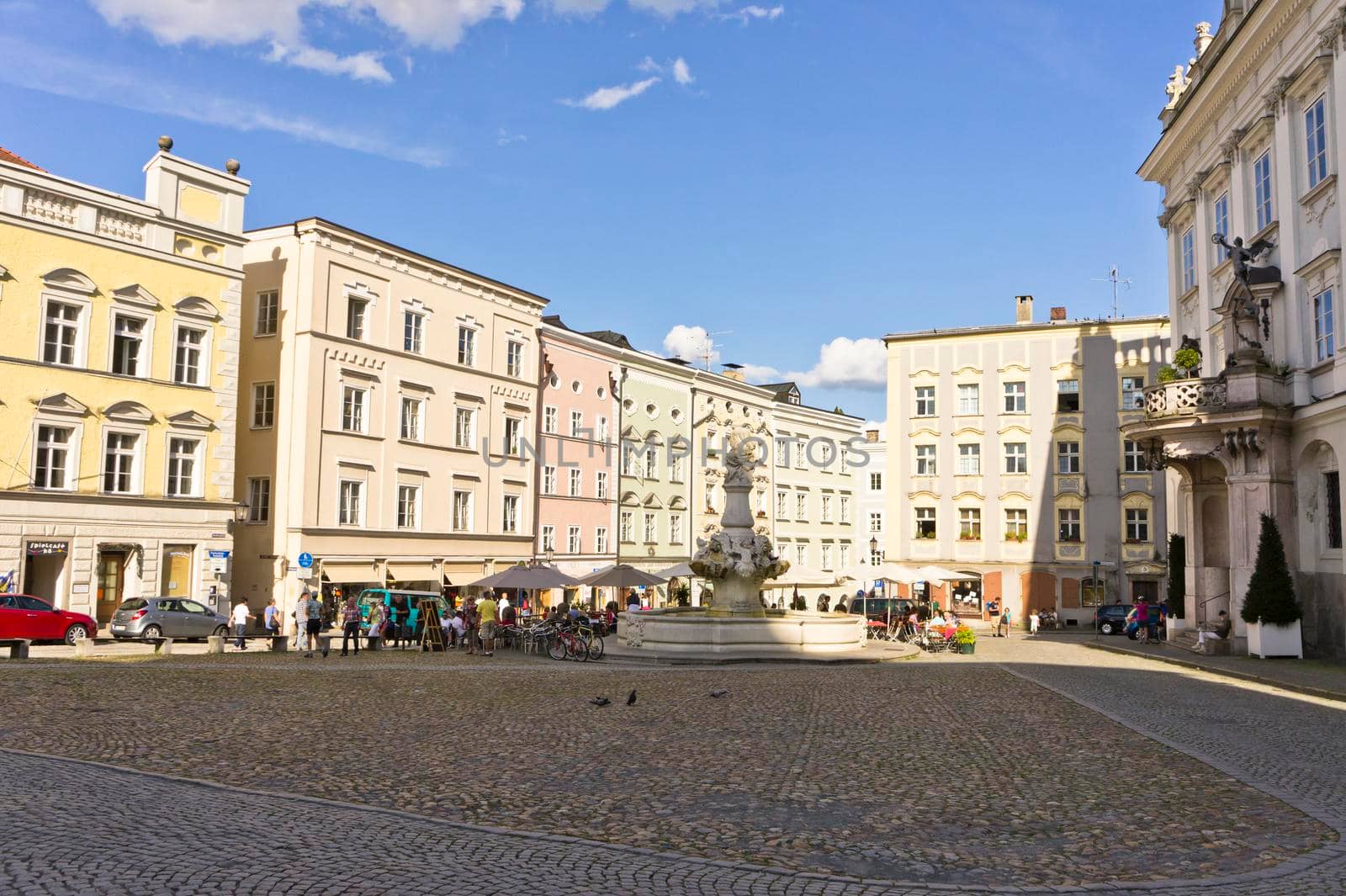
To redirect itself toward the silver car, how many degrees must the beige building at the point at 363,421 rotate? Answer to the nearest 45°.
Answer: approximately 90° to its right

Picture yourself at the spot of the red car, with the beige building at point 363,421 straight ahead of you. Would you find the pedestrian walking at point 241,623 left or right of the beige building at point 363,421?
right

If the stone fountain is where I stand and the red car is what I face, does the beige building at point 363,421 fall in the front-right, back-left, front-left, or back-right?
front-right

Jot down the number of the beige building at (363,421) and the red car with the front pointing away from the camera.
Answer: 0

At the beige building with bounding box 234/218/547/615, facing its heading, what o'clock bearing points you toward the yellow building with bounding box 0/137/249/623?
The yellow building is roughly at 3 o'clock from the beige building.

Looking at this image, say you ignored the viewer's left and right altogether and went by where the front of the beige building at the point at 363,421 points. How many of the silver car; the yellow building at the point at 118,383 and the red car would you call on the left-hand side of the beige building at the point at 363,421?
0

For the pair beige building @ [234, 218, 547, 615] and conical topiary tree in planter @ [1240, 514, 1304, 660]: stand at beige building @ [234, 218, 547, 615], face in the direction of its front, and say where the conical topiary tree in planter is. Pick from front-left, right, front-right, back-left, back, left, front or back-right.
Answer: front

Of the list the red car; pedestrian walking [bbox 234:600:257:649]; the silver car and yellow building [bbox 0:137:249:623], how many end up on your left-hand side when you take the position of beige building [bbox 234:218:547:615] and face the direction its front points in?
0

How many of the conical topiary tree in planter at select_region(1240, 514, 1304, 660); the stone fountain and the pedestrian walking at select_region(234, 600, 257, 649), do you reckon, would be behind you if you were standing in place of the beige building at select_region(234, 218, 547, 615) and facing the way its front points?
0

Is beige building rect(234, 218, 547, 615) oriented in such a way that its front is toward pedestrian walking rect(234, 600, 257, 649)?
no

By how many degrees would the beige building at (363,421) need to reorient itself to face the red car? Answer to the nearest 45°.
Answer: approximately 90° to its right

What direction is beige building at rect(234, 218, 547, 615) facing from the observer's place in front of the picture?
facing the viewer and to the right of the viewer
